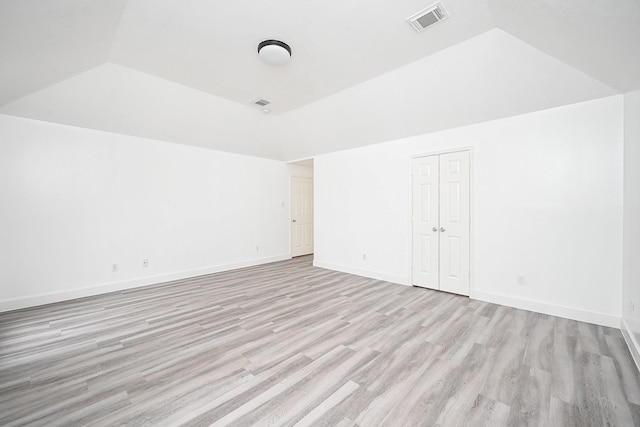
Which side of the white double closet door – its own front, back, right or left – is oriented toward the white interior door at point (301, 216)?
right

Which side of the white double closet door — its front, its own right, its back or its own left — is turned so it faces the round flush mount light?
front

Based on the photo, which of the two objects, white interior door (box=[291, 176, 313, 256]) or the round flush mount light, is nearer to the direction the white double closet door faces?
the round flush mount light

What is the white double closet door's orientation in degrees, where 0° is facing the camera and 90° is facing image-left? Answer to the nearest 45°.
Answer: approximately 45°
